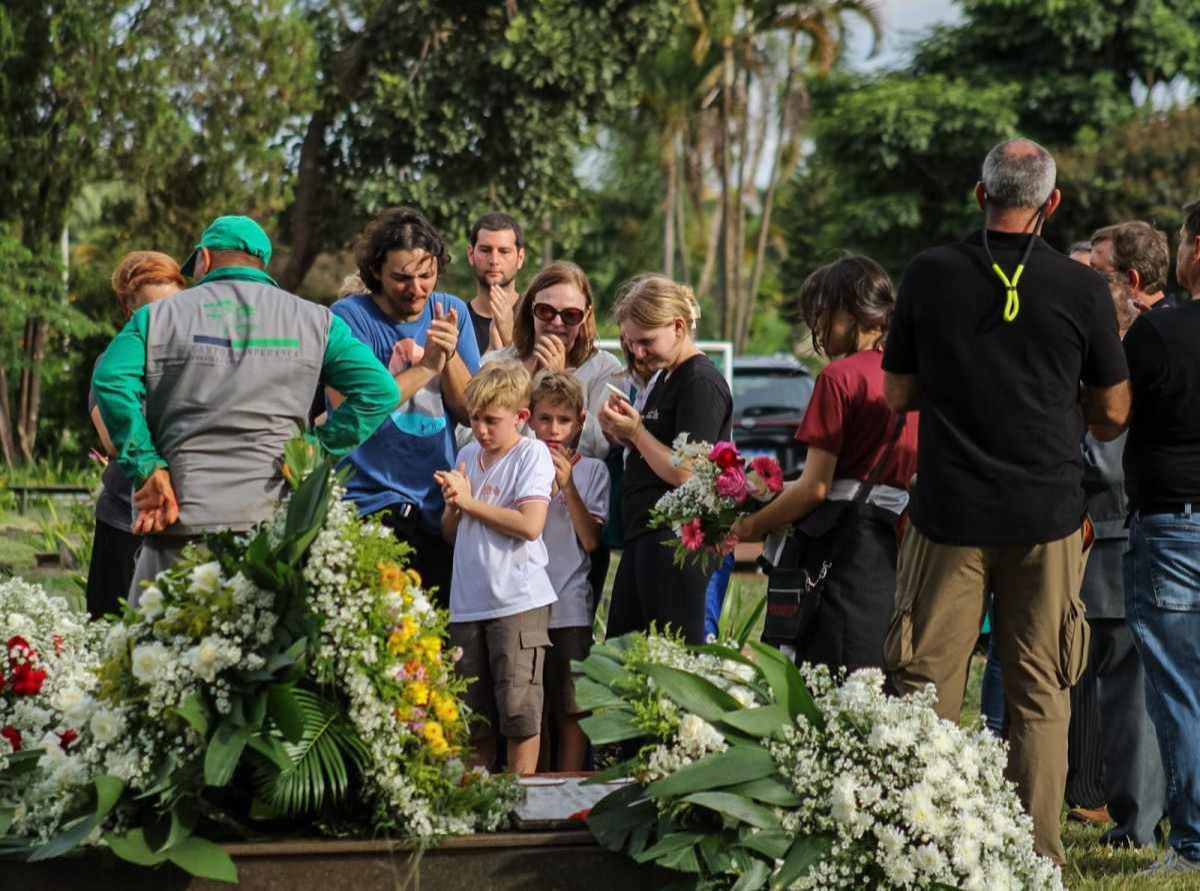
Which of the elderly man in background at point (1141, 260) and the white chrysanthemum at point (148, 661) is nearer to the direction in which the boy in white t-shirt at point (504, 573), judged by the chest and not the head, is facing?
the white chrysanthemum

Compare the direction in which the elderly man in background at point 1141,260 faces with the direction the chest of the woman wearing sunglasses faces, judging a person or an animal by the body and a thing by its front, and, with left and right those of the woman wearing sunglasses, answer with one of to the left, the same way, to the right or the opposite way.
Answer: to the right

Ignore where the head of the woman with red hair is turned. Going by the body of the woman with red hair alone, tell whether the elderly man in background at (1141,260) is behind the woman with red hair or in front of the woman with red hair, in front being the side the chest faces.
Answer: in front

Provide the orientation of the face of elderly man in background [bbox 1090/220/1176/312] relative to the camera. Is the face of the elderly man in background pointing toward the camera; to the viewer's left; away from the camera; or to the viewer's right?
to the viewer's left

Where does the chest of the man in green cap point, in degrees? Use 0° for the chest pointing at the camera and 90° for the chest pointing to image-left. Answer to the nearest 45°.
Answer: approximately 180°

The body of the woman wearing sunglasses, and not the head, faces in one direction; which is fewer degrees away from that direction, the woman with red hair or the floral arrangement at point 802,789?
the floral arrangement

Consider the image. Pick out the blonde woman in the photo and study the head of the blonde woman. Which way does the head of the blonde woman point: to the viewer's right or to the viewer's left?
to the viewer's left

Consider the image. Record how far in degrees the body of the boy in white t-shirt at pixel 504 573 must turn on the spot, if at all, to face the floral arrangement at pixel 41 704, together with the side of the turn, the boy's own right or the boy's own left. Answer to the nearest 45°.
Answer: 0° — they already face it

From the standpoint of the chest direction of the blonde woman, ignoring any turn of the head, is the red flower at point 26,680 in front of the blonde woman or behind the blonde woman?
in front

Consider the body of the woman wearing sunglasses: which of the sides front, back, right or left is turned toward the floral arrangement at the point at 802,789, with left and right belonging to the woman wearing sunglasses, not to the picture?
front

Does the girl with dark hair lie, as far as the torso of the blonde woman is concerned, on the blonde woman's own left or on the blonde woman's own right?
on the blonde woman's own left

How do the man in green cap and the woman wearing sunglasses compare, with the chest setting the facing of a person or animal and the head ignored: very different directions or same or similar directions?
very different directions

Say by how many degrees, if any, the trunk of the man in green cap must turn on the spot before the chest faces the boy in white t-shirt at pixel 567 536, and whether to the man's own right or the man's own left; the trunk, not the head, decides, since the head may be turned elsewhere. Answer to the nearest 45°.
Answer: approximately 45° to the man's own right
